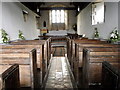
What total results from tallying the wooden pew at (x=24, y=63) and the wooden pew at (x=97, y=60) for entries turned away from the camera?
2

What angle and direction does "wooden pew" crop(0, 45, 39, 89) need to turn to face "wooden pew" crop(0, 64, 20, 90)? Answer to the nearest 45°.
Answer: approximately 180°

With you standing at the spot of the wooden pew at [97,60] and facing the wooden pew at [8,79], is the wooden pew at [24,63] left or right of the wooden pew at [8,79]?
right

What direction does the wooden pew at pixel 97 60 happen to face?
away from the camera

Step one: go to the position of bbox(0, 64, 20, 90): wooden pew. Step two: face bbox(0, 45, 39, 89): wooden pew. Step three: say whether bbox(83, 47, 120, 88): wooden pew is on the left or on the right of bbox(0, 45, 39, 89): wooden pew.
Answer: right

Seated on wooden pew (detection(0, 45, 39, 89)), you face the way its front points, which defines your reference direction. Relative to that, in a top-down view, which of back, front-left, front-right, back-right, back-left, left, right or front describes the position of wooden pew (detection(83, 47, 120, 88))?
right

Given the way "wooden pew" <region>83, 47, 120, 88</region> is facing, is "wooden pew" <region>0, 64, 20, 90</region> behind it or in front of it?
behind

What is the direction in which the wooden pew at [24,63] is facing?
away from the camera

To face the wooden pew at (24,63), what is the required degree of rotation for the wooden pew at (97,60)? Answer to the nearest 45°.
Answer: approximately 135° to its left
